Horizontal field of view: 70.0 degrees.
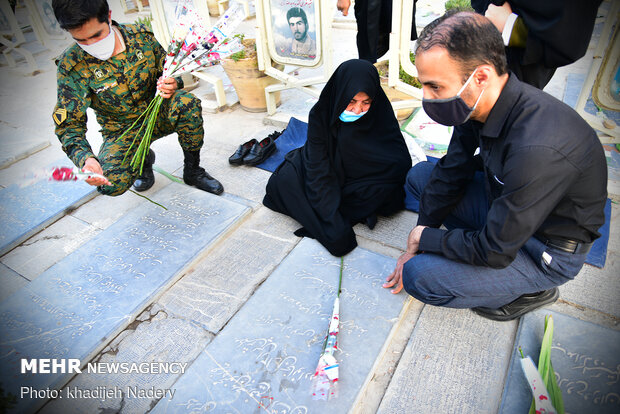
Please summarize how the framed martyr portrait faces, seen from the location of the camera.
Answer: facing the viewer

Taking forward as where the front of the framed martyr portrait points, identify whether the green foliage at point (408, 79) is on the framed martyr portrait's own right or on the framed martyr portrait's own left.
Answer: on the framed martyr portrait's own left

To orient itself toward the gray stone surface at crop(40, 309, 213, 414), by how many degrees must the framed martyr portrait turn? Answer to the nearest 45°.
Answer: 0° — it already faces it

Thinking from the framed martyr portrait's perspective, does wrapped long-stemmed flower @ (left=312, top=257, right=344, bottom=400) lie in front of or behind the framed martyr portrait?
in front

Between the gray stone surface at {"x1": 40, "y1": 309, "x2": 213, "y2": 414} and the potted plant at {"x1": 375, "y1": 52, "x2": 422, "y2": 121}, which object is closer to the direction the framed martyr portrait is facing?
the gray stone surface

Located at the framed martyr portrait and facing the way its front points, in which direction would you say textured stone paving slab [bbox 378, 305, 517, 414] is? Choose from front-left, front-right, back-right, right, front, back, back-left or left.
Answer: front

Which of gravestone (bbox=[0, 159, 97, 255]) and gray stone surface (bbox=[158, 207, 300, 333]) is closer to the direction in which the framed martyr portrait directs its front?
the gray stone surface

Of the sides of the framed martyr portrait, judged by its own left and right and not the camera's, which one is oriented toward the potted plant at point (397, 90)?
left

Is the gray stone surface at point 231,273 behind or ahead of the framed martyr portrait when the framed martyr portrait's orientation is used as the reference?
ahead

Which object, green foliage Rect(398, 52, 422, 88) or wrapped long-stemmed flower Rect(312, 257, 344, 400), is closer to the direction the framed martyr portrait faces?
the wrapped long-stemmed flower
